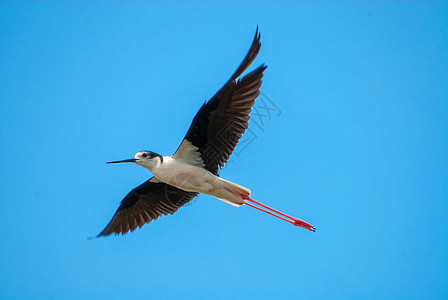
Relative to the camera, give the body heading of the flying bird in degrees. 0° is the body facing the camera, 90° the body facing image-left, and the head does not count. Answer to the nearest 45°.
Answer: approximately 90°
